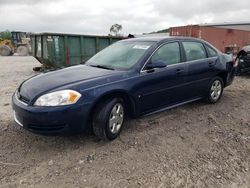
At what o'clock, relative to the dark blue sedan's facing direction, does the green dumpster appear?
The green dumpster is roughly at 4 o'clock from the dark blue sedan.

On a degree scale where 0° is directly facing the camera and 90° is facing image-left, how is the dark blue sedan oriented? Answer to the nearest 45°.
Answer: approximately 45°
